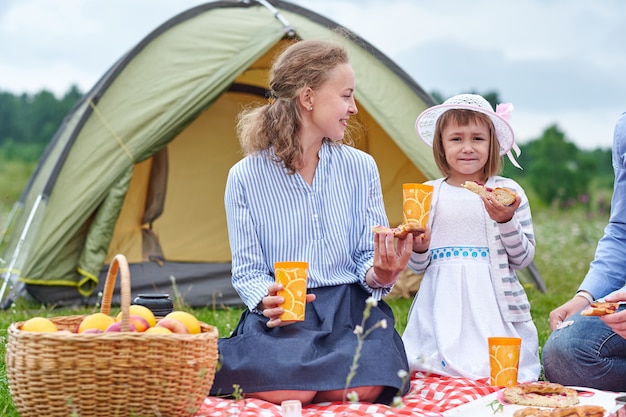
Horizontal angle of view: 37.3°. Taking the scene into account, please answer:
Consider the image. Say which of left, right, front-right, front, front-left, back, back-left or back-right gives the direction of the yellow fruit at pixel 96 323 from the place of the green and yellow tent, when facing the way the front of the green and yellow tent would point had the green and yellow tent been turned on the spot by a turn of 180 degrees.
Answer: back

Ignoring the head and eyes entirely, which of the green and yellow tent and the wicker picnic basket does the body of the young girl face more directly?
the wicker picnic basket

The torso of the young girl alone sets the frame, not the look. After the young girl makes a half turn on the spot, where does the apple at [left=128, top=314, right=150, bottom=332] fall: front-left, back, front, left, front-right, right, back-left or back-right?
back-left

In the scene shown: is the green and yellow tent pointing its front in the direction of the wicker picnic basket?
yes

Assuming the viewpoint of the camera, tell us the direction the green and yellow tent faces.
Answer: facing the viewer

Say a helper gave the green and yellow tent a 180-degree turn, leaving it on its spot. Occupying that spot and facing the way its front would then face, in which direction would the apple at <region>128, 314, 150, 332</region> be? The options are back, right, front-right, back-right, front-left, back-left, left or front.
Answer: back

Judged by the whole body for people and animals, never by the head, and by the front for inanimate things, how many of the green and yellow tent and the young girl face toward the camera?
2

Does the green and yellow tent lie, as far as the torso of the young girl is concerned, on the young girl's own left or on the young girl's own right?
on the young girl's own right

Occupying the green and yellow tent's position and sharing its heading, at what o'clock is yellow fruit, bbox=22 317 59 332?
The yellow fruit is roughly at 12 o'clock from the green and yellow tent.

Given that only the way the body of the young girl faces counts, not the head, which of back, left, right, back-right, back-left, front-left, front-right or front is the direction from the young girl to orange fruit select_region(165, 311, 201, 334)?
front-right

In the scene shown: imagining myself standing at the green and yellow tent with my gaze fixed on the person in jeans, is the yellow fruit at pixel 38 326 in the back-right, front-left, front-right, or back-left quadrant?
front-right

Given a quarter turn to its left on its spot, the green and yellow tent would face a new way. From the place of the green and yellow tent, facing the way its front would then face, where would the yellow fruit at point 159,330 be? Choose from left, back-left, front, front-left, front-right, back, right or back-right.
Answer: right

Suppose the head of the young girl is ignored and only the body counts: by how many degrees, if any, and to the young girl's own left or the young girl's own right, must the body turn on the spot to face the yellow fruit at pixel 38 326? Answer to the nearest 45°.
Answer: approximately 45° to the young girl's own right

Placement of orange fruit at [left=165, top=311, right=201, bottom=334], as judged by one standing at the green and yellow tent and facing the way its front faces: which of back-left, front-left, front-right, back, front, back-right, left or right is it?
front

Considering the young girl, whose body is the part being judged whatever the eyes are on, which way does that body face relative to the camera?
toward the camera

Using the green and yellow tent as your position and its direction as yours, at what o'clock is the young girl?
The young girl is roughly at 11 o'clock from the green and yellow tent.
